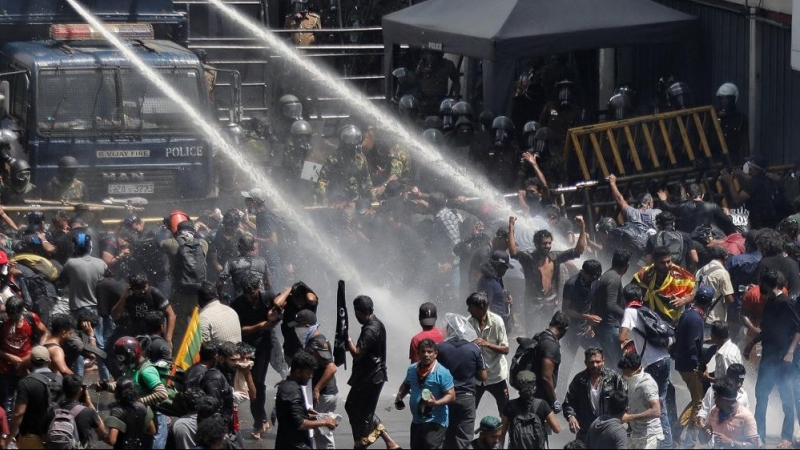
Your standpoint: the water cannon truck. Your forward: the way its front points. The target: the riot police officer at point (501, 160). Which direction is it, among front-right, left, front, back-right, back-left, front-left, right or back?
left

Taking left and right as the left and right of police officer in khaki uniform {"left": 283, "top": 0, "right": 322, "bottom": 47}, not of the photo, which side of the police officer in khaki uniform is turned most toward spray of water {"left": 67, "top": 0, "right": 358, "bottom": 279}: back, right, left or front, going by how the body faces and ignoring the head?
front

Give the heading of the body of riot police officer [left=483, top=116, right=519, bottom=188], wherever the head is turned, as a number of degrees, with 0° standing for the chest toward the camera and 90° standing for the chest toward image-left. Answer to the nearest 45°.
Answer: approximately 0°

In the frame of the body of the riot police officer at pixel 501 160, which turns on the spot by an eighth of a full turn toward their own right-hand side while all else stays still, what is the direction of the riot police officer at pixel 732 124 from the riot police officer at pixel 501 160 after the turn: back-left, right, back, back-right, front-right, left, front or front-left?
back-left

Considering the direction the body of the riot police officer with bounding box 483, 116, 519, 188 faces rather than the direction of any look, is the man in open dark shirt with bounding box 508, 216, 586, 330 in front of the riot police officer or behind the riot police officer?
in front

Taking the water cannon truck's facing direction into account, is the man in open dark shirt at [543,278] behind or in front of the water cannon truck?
in front

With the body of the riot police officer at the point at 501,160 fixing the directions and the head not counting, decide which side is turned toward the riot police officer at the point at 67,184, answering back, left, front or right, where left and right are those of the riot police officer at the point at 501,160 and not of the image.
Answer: right
